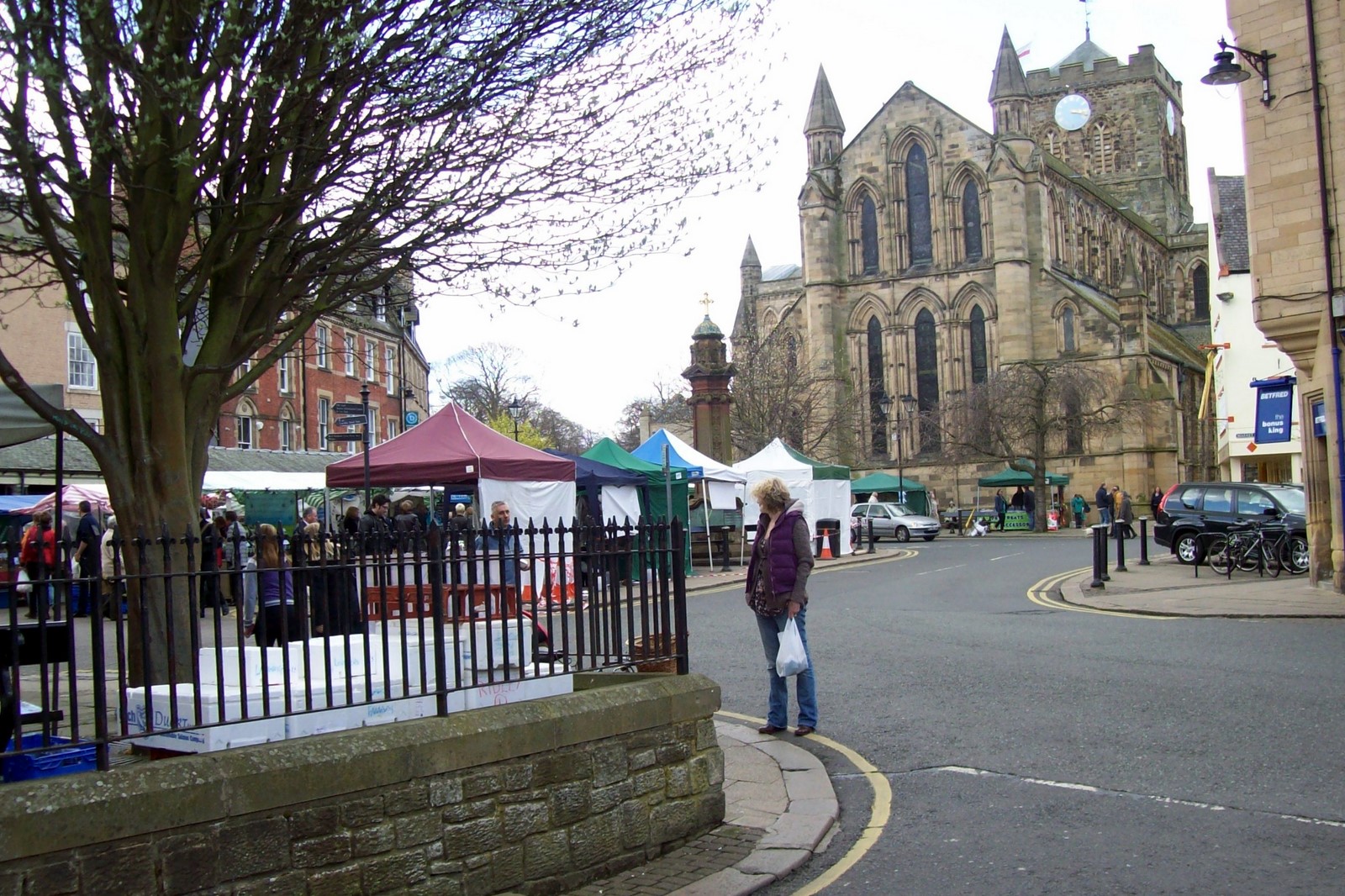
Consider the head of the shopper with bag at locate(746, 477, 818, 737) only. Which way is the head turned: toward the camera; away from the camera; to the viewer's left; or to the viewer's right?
to the viewer's left

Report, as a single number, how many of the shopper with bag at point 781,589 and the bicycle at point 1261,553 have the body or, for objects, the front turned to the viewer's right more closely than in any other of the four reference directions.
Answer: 1

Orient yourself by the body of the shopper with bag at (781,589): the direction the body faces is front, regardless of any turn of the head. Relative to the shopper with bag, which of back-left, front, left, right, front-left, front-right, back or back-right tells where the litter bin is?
back-right

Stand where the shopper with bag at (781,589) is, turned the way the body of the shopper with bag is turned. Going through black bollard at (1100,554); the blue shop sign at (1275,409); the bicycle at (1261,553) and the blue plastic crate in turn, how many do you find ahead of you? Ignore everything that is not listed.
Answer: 1

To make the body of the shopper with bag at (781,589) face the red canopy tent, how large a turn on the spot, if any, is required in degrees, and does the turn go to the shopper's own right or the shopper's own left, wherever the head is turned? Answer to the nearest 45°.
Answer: approximately 90° to the shopper's own right
